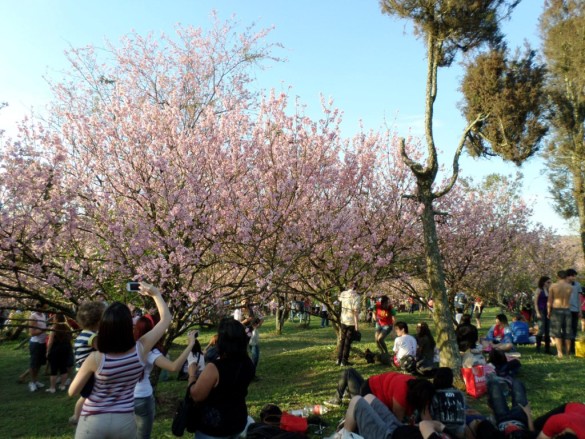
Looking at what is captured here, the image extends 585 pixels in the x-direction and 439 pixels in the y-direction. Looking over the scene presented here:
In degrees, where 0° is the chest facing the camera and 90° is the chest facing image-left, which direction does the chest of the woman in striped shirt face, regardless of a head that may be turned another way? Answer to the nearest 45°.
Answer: approximately 180°

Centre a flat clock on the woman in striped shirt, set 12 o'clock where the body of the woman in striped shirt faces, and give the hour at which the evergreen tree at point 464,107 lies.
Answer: The evergreen tree is roughly at 2 o'clock from the woman in striped shirt.

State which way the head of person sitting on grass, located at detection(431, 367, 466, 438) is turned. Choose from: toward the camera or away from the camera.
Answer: away from the camera

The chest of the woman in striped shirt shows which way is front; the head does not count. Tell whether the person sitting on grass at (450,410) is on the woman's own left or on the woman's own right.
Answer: on the woman's own right

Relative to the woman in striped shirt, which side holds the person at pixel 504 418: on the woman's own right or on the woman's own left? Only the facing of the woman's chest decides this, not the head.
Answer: on the woman's own right

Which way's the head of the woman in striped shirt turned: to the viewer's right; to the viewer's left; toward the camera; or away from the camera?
away from the camera
